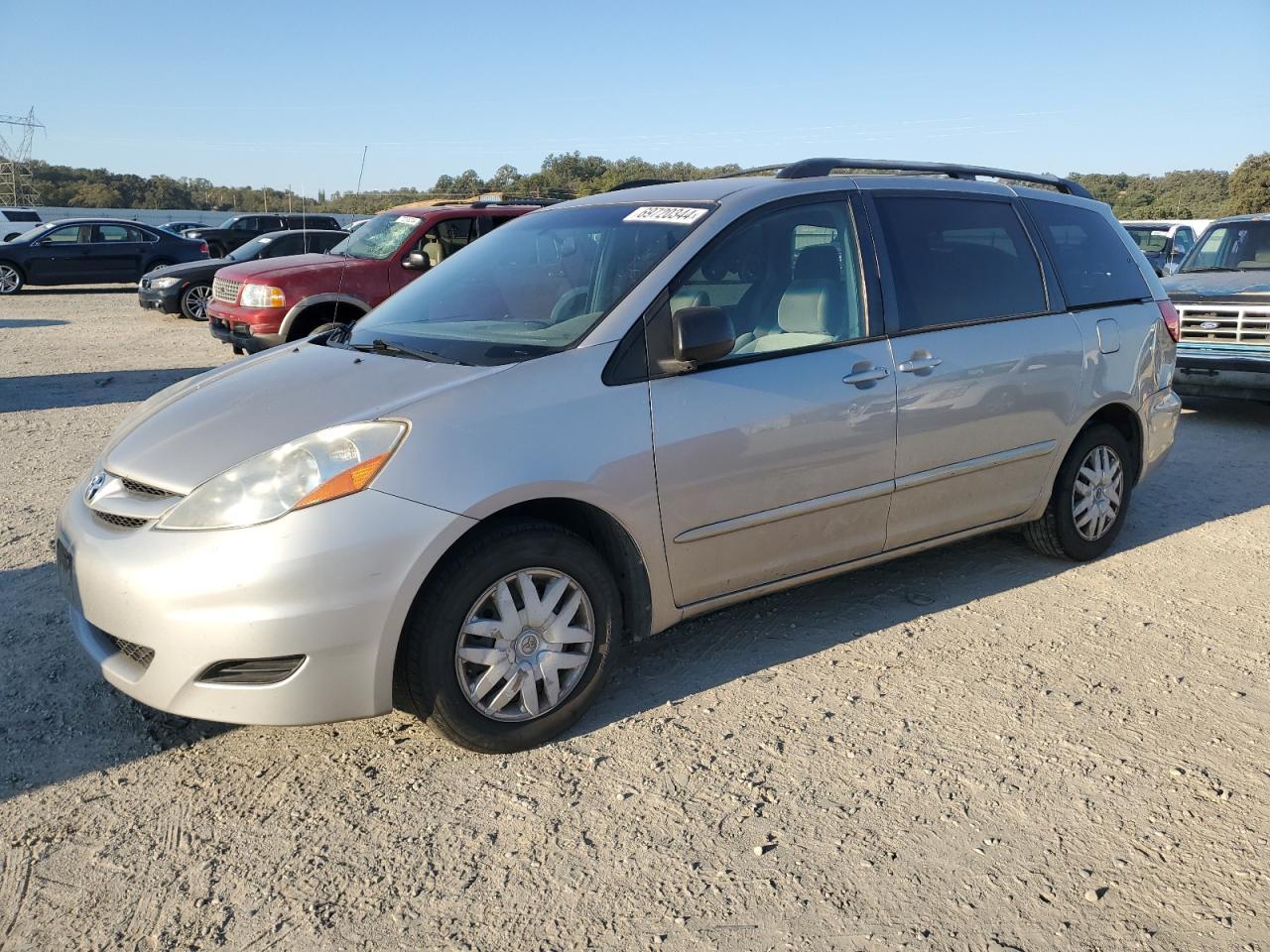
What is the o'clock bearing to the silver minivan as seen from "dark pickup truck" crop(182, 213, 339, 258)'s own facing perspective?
The silver minivan is roughly at 9 o'clock from the dark pickup truck.

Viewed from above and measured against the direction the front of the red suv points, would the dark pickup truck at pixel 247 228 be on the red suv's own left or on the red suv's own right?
on the red suv's own right

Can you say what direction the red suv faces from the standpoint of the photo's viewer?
facing the viewer and to the left of the viewer

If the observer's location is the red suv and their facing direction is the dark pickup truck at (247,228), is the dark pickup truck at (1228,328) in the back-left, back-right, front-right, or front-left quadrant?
back-right

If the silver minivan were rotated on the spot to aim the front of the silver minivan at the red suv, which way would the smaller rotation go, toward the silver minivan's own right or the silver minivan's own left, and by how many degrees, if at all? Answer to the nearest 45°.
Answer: approximately 135° to the silver minivan's own right

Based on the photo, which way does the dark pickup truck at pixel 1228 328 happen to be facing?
toward the camera

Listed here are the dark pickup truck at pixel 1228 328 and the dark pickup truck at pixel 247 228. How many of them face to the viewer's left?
1

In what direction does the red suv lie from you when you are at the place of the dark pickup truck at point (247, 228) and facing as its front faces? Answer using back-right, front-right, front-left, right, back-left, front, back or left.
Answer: left

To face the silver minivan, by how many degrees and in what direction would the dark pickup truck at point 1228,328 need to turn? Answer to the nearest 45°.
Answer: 0° — it already faces it

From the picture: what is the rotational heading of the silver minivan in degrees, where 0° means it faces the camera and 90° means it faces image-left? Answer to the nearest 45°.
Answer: approximately 45°

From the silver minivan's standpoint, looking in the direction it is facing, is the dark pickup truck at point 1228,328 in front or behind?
behind

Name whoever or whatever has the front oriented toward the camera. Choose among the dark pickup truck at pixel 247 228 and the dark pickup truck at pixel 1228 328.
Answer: the dark pickup truck at pixel 1228 328

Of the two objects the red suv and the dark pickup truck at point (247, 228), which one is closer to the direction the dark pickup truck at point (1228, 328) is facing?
the red suv

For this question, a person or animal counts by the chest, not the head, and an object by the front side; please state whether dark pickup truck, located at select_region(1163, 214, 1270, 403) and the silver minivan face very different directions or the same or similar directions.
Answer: same or similar directions

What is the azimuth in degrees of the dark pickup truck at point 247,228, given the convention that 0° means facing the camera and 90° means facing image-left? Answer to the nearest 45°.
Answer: approximately 90°
